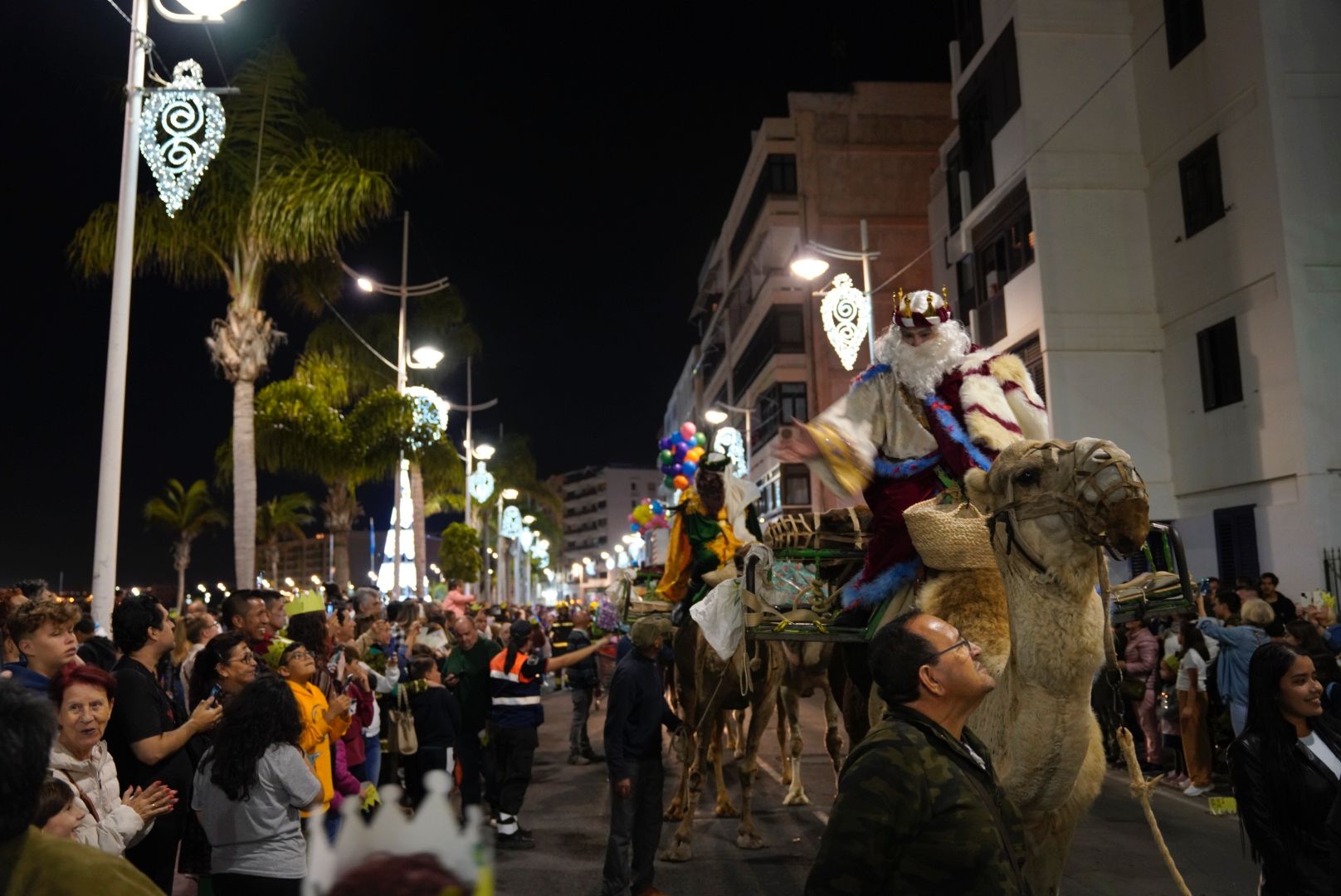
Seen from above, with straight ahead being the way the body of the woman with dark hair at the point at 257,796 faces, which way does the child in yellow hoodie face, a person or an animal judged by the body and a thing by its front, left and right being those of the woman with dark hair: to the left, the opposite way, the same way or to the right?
to the right

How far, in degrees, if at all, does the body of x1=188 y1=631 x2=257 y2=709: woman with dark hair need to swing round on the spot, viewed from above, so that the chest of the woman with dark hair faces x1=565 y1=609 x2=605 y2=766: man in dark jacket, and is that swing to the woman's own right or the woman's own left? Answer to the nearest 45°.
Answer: approximately 45° to the woman's own left

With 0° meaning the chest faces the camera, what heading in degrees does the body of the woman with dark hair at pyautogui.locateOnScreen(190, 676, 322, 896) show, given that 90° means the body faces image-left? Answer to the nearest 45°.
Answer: approximately 225°

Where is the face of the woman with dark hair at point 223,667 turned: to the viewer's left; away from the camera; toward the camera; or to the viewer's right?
to the viewer's right

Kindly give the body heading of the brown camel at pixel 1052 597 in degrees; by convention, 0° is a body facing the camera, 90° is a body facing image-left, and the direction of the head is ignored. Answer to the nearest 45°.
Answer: approximately 315°

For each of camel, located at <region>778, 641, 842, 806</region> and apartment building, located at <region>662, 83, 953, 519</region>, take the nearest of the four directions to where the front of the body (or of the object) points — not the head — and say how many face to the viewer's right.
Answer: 0

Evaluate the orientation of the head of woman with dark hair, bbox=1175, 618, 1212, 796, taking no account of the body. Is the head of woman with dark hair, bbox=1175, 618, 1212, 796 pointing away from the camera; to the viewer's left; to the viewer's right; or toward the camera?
to the viewer's left

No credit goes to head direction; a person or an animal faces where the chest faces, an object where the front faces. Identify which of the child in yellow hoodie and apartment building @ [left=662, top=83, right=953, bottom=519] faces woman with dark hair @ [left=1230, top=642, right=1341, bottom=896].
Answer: the child in yellow hoodie

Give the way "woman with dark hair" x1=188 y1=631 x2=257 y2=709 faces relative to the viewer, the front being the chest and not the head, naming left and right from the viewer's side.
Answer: facing to the right of the viewer

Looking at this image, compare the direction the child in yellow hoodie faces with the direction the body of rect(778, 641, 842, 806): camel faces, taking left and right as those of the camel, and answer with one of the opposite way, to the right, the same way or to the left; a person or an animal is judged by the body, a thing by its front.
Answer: to the left

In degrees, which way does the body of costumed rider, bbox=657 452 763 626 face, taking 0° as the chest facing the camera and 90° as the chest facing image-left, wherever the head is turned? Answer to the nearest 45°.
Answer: approximately 45°
